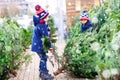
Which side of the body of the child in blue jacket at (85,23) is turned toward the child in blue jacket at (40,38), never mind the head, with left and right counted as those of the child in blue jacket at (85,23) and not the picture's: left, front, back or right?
front

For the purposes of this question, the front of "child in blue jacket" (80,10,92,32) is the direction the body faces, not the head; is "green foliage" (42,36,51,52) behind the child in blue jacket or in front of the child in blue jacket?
in front

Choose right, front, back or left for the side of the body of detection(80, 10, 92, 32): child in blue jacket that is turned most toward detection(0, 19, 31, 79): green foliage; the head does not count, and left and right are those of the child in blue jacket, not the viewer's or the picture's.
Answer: front

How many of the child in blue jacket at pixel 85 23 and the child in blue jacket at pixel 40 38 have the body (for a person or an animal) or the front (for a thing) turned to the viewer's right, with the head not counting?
1

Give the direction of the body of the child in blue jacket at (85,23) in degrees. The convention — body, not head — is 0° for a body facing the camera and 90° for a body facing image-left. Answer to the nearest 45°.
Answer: approximately 45°

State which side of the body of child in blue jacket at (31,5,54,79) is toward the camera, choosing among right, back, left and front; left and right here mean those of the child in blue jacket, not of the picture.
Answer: right
